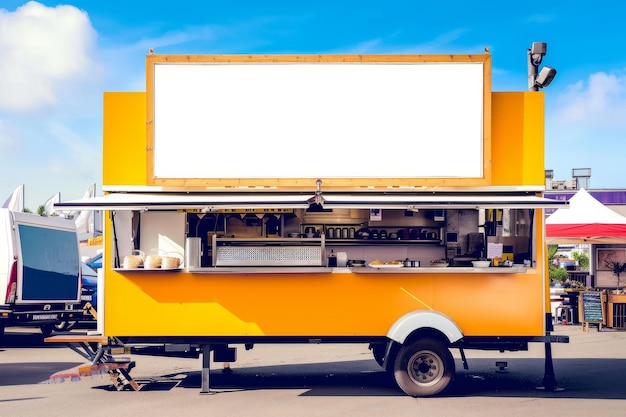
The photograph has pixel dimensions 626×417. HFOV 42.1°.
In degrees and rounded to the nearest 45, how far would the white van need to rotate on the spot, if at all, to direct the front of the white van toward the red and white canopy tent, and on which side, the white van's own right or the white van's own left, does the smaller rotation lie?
approximately 135° to the white van's own right

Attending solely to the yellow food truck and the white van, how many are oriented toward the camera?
0

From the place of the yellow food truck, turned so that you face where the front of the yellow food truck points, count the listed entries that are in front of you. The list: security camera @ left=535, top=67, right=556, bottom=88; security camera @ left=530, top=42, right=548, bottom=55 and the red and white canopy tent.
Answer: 0

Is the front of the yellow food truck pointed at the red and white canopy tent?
no

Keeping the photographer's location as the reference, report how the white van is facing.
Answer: facing away from the viewer and to the left of the viewer

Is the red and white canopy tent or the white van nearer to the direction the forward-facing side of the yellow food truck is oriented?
the white van

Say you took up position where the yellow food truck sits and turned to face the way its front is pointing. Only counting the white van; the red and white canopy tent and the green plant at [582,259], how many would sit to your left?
0

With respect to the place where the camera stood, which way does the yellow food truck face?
facing to the left of the viewer

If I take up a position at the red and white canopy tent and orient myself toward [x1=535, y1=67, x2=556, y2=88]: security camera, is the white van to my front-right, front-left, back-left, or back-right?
front-right
